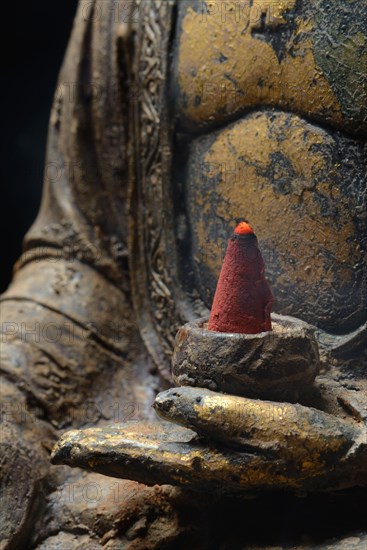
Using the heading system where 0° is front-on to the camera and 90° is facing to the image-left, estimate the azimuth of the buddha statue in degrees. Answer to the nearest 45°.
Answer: approximately 0°
